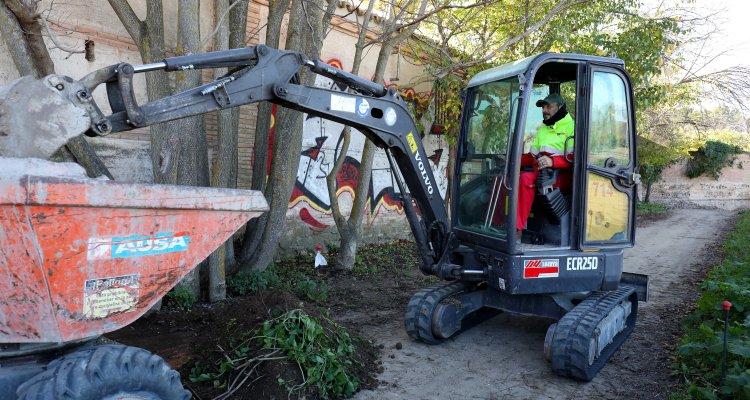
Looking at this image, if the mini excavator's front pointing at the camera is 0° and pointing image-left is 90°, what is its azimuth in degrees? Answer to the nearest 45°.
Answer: approximately 45°

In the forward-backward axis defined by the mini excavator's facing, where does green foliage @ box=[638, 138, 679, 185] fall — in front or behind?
behind

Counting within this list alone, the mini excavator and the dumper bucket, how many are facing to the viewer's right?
1

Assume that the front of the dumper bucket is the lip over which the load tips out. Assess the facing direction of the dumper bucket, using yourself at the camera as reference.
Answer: facing to the right of the viewer

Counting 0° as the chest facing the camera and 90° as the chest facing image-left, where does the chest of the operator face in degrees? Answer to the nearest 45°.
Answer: approximately 45°

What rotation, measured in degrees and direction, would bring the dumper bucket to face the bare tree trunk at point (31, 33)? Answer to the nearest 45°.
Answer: approximately 90° to its left

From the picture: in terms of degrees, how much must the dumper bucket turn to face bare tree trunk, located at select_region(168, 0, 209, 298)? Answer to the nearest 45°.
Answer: approximately 90° to its left

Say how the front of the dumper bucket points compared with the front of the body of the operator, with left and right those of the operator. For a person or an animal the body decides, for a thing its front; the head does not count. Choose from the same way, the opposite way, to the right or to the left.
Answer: the opposite way

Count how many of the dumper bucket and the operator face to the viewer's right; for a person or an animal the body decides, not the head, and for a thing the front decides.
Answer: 1
